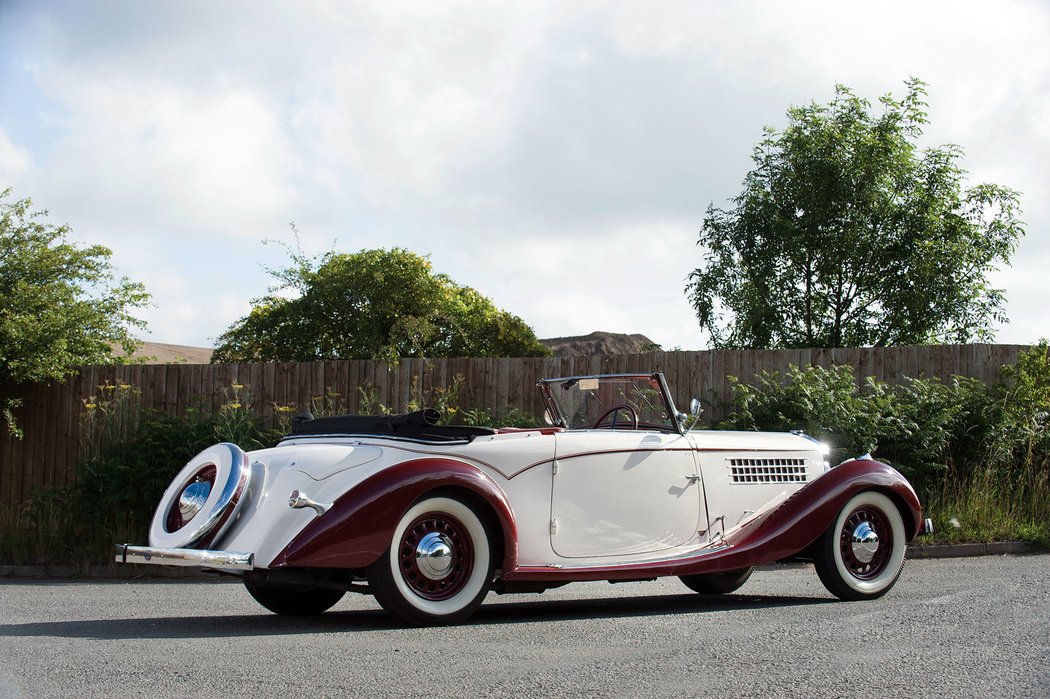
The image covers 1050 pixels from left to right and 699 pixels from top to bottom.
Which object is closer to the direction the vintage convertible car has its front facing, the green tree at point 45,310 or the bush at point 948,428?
the bush

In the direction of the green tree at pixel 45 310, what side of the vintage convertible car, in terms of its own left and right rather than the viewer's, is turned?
left

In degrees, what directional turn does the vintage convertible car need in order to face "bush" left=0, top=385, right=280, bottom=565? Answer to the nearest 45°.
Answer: approximately 90° to its left

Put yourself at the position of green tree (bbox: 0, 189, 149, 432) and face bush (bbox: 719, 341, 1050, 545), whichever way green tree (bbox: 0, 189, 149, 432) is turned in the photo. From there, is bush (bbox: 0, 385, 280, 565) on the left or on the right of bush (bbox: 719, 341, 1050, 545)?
right

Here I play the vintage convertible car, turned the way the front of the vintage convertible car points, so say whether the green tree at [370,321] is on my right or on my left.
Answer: on my left

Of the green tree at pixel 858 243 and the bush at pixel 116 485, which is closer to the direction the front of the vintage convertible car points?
the green tree

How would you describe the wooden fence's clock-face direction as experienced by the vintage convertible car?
The wooden fence is roughly at 10 o'clock from the vintage convertible car.

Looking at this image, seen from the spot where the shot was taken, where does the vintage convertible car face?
facing away from the viewer and to the right of the viewer

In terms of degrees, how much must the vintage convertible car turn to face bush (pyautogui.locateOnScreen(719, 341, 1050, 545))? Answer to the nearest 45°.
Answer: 0° — it already faces it

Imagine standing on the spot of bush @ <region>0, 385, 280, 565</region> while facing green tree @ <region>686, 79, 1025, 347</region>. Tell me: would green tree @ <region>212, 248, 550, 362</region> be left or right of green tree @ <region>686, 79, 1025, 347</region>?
left

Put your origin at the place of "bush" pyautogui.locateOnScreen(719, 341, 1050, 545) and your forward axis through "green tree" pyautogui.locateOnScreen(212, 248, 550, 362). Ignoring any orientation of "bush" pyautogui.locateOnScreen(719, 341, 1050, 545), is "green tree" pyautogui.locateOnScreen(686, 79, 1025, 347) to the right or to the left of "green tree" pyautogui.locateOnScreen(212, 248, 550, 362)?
right
